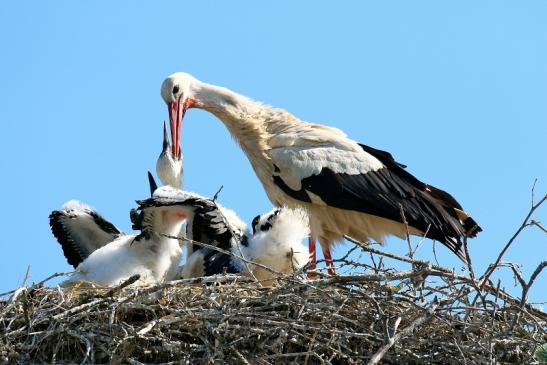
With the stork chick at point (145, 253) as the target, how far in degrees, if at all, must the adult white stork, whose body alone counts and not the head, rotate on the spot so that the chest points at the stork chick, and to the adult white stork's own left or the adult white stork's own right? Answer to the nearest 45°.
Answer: approximately 45° to the adult white stork's own left

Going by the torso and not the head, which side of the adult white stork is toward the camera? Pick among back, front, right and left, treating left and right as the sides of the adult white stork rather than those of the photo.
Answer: left

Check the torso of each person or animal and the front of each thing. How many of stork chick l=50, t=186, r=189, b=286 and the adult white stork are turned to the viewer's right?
1

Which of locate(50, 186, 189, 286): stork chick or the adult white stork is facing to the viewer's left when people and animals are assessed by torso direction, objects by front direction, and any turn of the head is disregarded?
the adult white stork

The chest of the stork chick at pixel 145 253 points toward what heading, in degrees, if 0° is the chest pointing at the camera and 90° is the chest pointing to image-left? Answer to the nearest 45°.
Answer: approximately 270°

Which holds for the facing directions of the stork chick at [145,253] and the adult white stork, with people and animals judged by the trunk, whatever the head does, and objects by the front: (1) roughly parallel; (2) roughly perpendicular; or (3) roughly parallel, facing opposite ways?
roughly parallel, facing opposite ways
